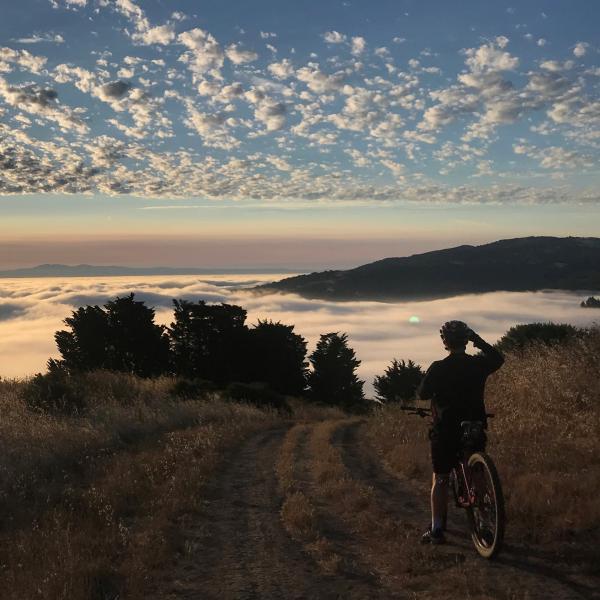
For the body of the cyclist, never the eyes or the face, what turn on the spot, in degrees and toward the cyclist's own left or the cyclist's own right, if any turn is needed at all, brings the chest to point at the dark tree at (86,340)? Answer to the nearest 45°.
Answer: approximately 45° to the cyclist's own left

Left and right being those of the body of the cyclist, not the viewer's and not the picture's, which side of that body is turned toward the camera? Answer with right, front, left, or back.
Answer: back

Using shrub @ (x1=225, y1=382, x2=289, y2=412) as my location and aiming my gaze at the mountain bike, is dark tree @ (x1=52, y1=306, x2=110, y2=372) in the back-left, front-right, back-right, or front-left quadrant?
back-right

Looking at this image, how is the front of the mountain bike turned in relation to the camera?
facing away from the viewer and to the left of the viewer
